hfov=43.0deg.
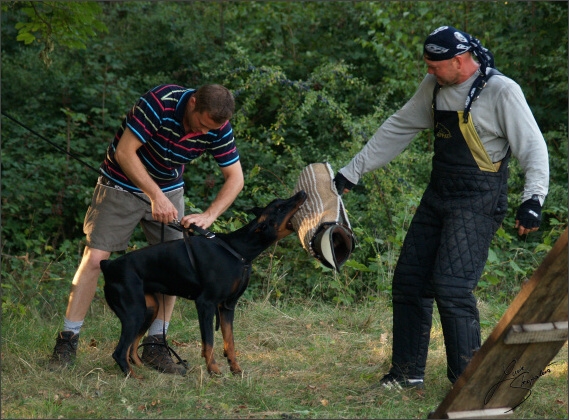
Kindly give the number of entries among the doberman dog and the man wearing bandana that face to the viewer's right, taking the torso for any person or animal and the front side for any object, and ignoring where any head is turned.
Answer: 1

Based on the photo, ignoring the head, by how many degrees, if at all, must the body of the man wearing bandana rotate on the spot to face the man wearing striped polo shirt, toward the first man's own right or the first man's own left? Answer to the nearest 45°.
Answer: approximately 45° to the first man's own right

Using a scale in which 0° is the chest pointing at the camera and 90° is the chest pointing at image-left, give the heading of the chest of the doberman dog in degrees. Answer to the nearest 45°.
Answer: approximately 270°

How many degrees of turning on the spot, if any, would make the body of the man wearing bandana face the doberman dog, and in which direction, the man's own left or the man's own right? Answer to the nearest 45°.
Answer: approximately 45° to the man's own right

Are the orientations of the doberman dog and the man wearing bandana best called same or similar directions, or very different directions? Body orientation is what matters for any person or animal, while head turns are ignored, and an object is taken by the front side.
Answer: very different directions
